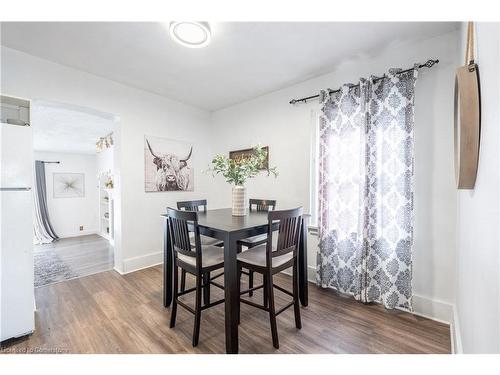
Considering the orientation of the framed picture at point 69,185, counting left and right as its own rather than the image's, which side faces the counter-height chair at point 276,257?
front

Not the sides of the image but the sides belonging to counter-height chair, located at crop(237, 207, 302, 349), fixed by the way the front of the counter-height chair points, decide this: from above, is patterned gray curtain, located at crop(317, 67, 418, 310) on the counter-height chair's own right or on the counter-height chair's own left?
on the counter-height chair's own right

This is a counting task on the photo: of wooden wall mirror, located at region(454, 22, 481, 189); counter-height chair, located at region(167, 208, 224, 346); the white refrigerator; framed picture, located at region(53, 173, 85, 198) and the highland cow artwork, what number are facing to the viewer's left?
1

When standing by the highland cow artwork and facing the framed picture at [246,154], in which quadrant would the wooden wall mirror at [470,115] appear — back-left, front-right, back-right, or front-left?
front-right

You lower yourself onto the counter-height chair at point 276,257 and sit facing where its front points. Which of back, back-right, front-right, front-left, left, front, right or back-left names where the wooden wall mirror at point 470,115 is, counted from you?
back

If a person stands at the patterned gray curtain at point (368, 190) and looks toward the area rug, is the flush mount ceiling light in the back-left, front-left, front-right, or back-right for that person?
front-left

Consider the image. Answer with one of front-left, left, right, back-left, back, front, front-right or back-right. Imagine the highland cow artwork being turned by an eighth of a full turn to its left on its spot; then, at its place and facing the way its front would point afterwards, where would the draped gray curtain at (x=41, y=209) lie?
back-left

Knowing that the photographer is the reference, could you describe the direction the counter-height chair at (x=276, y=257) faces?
facing away from the viewer and to the left of the viewer

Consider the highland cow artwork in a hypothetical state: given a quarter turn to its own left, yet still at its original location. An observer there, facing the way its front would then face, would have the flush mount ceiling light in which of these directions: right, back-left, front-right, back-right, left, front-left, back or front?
back-right

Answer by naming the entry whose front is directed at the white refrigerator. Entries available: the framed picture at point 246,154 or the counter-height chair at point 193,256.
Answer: the framed picture

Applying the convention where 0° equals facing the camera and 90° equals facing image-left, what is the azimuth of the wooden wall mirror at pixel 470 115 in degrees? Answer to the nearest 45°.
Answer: approximately 90°

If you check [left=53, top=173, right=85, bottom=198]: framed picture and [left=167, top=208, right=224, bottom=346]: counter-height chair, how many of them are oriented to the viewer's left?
0

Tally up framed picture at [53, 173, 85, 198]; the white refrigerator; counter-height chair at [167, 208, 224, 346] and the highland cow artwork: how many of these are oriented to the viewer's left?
0

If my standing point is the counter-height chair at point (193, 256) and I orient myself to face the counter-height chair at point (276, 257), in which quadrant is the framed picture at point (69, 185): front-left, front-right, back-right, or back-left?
back-left

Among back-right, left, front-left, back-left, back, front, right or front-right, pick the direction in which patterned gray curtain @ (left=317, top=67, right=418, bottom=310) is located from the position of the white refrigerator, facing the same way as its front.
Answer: front

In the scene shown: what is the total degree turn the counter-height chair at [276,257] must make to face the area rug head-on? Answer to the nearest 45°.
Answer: approximately 45° to its left

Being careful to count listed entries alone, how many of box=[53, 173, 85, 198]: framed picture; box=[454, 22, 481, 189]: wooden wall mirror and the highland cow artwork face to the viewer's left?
1

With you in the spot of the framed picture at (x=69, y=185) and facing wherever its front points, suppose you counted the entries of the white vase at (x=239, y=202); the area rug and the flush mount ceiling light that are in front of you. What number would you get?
3

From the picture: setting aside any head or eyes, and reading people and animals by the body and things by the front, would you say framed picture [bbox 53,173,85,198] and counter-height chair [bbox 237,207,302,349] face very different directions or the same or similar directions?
very different directions

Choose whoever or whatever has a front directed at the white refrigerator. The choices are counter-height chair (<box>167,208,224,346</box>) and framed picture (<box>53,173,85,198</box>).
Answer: the framed picture

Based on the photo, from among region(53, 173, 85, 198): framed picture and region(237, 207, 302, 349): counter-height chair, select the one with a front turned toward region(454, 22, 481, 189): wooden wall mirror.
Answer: the framed picture

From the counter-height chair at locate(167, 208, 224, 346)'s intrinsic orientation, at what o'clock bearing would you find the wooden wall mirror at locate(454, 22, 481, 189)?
The wooden wall mirror is roughly at 3 o'clock from the counter-height chair.
